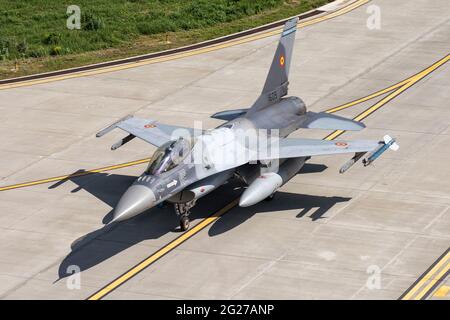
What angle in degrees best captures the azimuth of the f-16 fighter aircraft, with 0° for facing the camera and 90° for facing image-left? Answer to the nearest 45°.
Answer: approximately 45°
